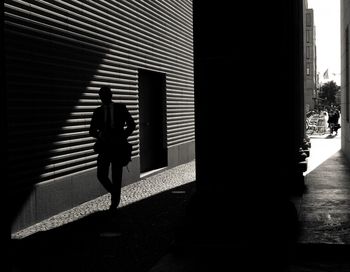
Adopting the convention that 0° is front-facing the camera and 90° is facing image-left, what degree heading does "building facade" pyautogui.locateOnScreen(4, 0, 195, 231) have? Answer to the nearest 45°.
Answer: approximately 315°

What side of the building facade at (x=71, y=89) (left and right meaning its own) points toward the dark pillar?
front

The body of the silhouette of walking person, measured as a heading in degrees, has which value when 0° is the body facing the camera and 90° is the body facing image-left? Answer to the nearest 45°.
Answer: approximately 0°

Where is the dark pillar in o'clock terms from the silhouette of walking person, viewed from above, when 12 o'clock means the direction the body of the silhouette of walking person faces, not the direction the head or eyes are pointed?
The dark pillar is roughly at 11 o'clock from the silhouette of walking person.
